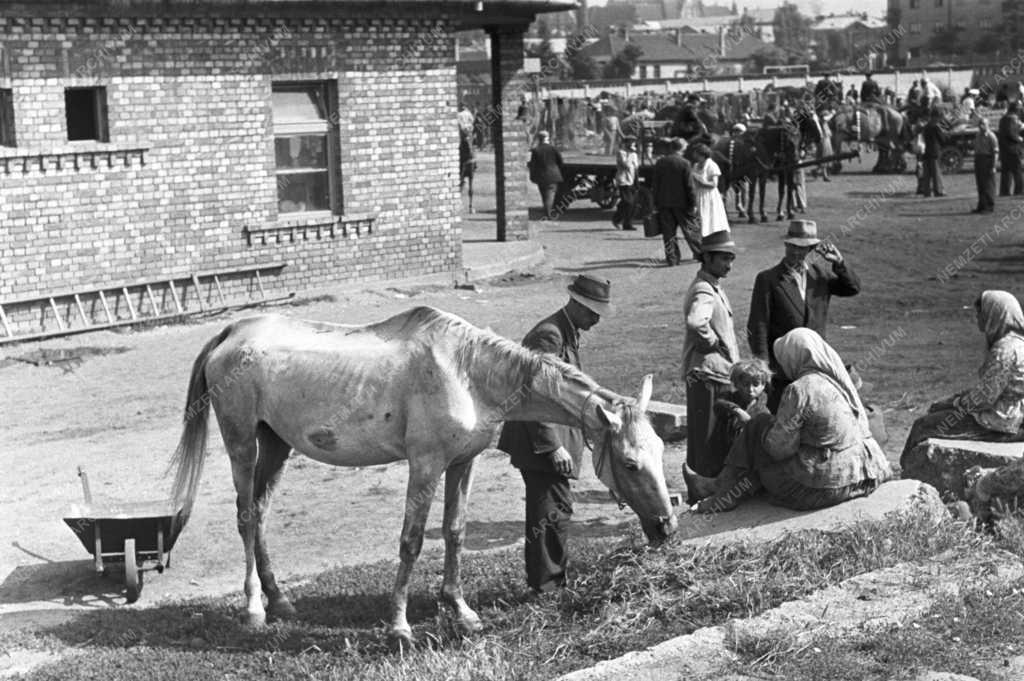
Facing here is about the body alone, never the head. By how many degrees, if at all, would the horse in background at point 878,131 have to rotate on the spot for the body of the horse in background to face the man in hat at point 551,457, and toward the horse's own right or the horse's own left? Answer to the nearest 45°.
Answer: approximately 90° to the horse's own left

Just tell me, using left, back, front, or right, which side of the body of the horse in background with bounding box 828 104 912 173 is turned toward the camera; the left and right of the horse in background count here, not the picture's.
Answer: left

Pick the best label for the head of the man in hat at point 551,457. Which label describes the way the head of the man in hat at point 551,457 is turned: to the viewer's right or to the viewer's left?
to the viewer's right

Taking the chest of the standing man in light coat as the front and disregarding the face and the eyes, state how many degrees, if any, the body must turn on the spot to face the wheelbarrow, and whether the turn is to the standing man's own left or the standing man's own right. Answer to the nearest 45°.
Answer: approximately 135° to the standing man's own right

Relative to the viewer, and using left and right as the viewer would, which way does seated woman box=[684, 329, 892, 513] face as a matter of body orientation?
facing away from the viewer and to the left of the viewer

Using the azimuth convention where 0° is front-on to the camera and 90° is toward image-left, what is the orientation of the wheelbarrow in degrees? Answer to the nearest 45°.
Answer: approximately 0°

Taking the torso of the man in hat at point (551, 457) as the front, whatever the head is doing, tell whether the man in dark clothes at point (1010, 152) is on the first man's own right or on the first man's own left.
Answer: on the first man's own left

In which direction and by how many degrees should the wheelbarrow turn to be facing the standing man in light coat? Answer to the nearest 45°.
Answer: approximately 90° to its left
